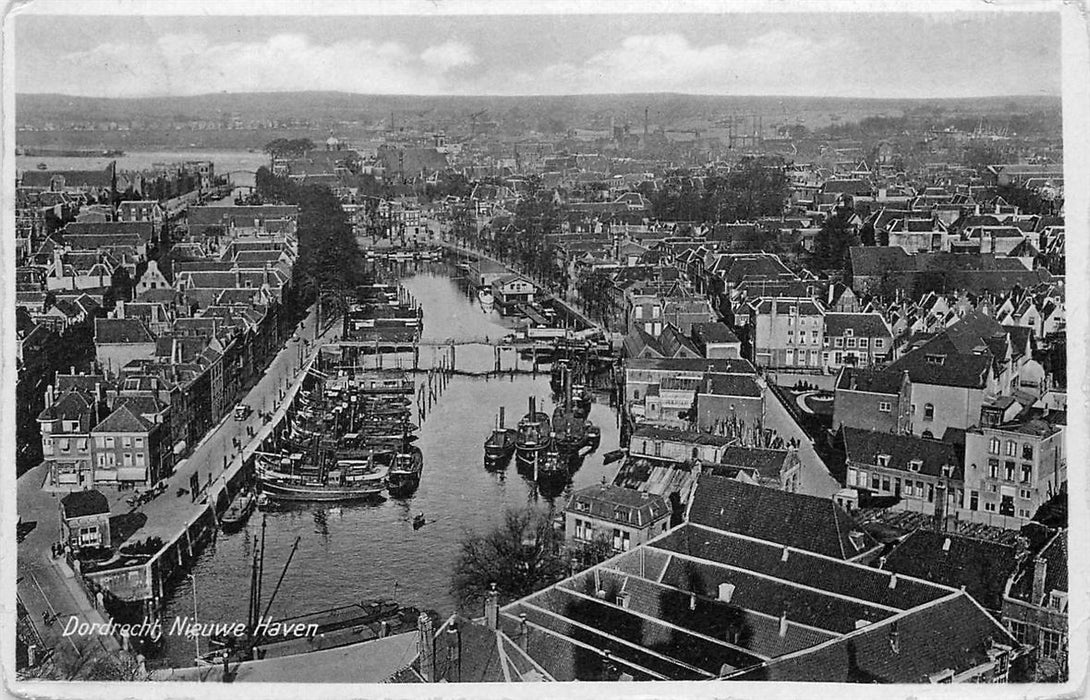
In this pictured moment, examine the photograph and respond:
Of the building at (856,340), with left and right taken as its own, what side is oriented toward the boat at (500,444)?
right

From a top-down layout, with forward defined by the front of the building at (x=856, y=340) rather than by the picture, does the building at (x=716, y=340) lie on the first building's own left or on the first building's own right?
on the first building's own right

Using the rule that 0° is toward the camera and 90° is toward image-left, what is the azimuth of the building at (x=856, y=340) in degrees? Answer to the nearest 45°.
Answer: approximately 0°

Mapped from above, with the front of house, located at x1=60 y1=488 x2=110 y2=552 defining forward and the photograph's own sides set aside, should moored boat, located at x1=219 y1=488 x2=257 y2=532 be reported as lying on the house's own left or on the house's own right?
on the house's own left

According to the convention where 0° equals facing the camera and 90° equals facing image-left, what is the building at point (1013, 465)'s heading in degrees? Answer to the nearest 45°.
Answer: approximately 45°

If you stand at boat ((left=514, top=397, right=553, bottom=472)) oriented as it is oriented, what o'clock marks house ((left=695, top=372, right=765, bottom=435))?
The house is roughly at 9 o'clock from the boat.

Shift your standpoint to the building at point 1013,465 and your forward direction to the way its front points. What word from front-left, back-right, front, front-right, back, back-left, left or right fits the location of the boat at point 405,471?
front-right

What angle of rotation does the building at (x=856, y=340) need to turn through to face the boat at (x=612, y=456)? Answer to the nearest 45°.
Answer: approximately 90° to its right

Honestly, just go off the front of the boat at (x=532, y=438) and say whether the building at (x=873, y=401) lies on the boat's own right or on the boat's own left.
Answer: on the boat's own left

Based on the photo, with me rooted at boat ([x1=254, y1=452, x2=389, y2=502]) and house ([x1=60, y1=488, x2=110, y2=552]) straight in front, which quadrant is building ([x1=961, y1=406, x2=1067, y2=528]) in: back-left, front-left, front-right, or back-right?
back-left
